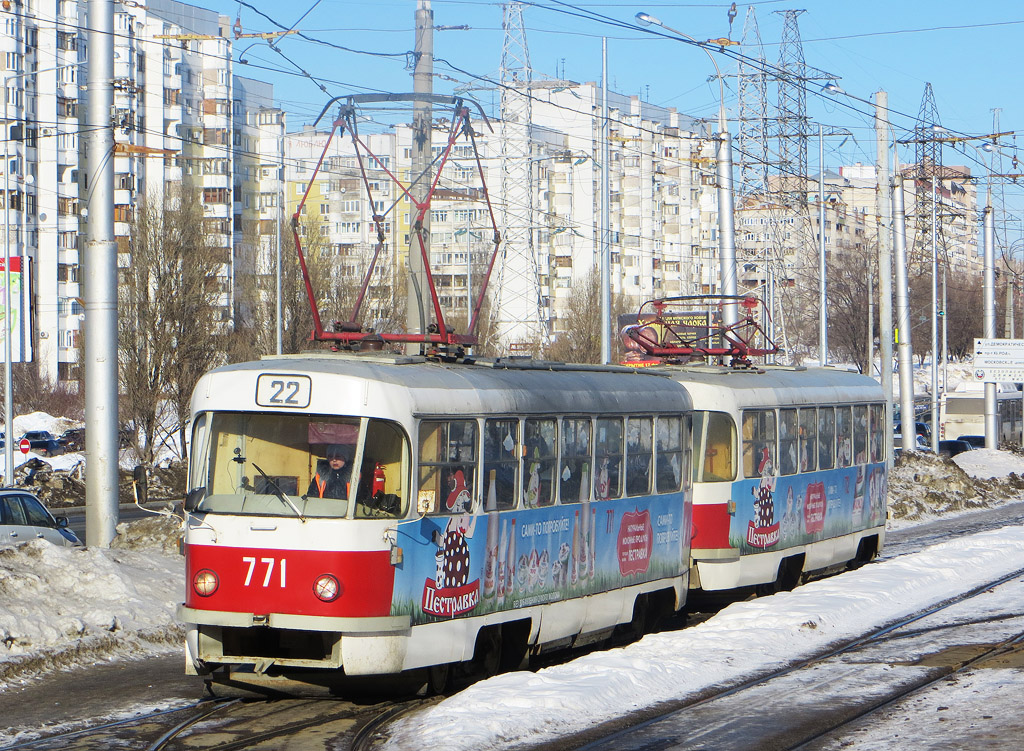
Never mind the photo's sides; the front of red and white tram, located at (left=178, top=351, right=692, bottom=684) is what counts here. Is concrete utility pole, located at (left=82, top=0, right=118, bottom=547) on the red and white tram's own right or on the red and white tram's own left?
on the red and white tram's own right

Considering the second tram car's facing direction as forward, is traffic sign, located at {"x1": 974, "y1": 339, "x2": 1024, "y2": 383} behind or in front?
behind

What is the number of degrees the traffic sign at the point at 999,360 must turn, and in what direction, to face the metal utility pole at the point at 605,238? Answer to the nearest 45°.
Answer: approximately 45° to its right

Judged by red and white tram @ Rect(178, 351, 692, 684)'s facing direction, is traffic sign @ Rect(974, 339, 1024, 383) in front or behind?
behind

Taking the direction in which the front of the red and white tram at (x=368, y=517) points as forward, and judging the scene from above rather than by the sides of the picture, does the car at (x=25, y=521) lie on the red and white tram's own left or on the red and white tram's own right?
on the red and white tram's own right

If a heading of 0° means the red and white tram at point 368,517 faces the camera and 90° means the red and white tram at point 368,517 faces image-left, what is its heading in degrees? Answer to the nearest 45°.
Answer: approximately 45°

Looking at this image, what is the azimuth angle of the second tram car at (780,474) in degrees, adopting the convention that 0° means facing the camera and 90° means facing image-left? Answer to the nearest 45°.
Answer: approximately 45°

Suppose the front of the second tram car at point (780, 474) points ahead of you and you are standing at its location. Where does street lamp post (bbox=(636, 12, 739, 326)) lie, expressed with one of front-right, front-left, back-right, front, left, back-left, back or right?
back-right

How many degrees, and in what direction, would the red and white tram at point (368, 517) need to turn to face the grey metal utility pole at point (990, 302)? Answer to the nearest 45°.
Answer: approximately 180°
